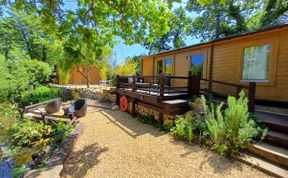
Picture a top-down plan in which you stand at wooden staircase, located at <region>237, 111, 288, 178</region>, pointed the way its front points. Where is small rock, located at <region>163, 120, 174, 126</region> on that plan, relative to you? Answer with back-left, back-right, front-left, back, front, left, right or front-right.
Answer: front-right

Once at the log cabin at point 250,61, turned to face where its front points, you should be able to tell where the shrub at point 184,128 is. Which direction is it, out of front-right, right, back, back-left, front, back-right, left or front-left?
front

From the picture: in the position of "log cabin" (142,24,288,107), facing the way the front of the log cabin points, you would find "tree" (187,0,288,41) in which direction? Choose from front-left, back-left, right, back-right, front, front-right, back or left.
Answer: back-right

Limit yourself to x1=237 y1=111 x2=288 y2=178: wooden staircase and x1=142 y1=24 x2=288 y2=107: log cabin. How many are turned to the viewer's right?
0

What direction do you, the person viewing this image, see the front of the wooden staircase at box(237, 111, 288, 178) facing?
facing the viewer and to the left of the viewer

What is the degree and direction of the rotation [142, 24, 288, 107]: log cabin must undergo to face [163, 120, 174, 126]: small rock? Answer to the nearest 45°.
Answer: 0° — it already faces it

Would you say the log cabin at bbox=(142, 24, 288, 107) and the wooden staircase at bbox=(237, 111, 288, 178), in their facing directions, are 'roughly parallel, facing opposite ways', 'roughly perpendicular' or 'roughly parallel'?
roughly parallel

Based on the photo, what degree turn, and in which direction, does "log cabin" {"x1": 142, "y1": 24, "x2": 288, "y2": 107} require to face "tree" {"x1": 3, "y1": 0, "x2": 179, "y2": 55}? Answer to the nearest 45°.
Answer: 0° — it already faces it

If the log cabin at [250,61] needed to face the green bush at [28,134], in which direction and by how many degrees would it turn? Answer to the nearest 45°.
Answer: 0° — it already faces it
